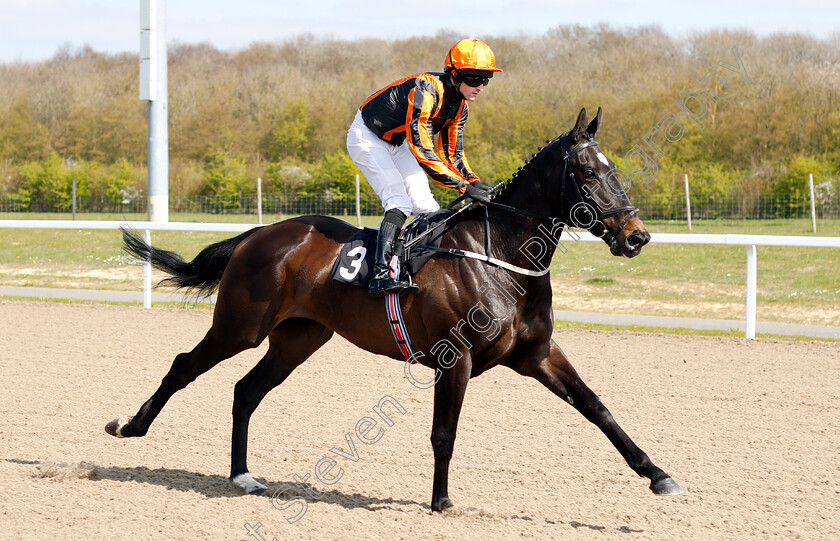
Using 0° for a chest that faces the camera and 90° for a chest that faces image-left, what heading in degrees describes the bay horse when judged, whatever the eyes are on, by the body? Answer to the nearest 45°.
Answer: approximately 270°

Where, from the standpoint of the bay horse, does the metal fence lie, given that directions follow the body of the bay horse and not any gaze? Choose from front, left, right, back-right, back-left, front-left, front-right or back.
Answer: left
